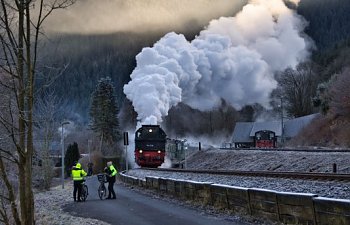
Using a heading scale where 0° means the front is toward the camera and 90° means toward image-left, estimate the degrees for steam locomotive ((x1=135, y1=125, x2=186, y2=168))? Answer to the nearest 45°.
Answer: approximately 0°

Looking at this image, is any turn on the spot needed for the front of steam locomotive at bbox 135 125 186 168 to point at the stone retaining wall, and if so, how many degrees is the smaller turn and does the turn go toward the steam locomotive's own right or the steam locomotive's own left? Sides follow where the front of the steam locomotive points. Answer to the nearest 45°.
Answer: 0° — it already faces it
